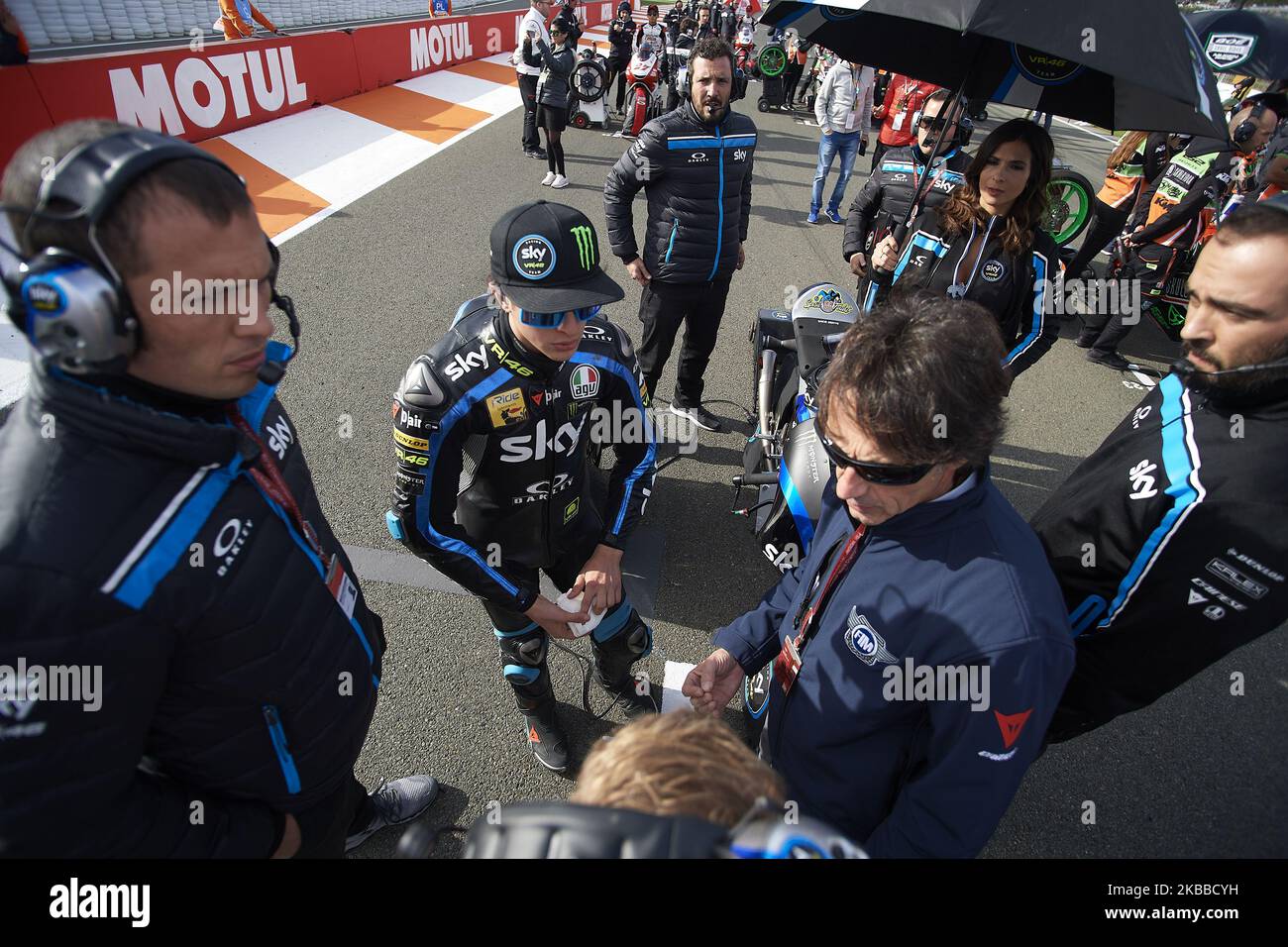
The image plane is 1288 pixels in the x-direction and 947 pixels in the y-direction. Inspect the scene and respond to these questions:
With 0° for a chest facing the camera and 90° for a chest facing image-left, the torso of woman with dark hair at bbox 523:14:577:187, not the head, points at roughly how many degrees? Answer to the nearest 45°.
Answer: approximately 45°

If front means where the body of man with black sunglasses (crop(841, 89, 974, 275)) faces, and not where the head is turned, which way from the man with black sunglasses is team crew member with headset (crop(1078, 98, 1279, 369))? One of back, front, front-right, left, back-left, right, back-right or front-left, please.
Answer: back-left

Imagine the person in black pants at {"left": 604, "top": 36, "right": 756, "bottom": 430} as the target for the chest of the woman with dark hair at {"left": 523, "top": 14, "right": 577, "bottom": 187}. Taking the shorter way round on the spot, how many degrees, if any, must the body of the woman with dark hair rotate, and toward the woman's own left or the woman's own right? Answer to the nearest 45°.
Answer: approximately 45° to the woman's own left

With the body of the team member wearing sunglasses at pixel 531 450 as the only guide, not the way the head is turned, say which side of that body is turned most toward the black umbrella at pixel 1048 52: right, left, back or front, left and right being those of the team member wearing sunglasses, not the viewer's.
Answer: left

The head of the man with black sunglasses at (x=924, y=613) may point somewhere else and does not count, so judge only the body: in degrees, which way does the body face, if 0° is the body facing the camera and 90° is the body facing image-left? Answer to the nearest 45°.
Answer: approximately 45°

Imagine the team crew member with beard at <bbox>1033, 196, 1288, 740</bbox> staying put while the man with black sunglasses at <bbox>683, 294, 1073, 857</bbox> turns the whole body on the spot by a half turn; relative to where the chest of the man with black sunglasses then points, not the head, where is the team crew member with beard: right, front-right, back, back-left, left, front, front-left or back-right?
front

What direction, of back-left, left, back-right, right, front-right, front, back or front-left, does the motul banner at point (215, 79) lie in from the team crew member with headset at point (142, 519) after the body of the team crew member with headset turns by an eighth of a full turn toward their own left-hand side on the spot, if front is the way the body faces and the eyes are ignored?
left

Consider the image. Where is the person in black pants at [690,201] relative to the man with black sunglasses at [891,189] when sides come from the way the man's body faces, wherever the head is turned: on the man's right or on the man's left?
on the man's right

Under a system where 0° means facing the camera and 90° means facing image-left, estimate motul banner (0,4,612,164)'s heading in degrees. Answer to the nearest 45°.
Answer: approximately 315°

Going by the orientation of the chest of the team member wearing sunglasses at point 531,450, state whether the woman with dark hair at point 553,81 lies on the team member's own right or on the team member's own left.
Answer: on the team member's own left

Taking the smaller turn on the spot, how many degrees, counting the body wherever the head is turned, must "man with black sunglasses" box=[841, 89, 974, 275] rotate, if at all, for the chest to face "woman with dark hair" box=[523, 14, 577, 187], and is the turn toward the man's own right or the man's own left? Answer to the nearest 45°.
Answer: approximately 135° to the man's own right
